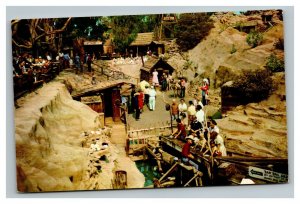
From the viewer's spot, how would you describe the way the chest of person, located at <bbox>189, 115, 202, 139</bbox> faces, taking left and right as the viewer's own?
facing the viewer and to the left of the viewer

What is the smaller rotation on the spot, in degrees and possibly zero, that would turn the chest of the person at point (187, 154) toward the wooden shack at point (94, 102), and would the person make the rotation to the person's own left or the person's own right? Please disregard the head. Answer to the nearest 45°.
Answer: approximately 180°

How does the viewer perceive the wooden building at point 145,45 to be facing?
facing the viewer

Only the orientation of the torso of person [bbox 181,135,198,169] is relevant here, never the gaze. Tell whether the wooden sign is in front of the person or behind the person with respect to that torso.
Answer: in front

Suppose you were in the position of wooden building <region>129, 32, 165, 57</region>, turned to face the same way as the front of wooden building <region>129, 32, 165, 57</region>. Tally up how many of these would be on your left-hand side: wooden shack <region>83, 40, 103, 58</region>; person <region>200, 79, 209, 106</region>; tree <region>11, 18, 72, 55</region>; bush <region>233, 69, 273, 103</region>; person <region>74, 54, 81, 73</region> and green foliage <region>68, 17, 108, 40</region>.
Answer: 2

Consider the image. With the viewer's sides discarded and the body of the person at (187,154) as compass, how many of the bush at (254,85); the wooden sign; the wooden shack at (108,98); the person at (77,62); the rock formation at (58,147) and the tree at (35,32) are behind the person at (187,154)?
4
